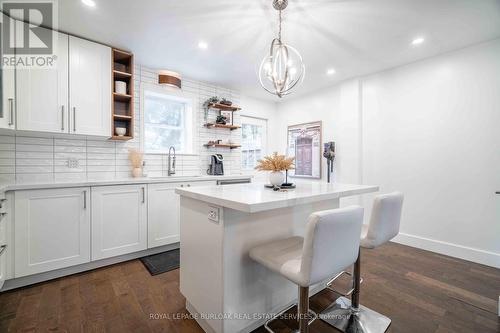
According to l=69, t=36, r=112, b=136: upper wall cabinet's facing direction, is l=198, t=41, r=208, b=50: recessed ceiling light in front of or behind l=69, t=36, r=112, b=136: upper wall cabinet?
in front

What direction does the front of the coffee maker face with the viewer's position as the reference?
facing the viewer and to the right of the viewer

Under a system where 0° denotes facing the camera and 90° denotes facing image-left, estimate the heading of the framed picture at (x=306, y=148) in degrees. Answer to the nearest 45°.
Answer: approximately 45°

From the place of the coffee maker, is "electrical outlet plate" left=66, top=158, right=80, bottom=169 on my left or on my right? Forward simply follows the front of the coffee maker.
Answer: on my right

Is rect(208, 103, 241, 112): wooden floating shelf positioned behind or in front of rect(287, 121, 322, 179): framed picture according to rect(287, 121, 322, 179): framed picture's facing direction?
in front

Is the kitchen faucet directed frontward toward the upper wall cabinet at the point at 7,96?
no

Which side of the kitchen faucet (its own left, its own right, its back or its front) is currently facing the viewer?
front

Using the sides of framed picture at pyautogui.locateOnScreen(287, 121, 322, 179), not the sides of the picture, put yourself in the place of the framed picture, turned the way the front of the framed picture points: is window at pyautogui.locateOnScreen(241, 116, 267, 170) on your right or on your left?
on your right

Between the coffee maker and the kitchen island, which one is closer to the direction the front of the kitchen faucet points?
the kitchen island

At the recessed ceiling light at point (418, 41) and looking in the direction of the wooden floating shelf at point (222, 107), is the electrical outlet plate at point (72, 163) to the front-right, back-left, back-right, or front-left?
front-left

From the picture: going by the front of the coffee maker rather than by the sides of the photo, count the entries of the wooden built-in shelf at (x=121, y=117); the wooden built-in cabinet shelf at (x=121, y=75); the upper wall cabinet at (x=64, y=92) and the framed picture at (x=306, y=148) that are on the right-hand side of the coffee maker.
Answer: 3

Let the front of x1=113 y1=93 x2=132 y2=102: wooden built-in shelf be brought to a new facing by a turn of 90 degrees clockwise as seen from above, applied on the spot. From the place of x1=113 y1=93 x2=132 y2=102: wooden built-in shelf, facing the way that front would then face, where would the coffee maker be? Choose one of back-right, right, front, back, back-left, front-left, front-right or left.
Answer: back

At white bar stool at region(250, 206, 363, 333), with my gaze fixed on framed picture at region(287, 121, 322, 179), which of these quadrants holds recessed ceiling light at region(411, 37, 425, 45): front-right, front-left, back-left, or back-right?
front-right

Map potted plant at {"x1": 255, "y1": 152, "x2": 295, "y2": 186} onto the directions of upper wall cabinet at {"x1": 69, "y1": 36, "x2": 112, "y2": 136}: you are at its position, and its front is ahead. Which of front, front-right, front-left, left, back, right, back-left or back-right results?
front

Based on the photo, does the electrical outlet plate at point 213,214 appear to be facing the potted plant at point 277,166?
no

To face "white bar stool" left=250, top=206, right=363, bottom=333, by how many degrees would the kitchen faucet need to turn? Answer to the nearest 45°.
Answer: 0° — it already faces it

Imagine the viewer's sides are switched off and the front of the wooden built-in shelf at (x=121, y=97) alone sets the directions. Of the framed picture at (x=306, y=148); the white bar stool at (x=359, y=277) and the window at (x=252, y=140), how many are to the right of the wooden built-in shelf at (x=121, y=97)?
0

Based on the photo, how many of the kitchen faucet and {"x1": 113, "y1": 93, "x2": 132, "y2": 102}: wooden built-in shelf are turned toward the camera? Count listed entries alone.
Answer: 2

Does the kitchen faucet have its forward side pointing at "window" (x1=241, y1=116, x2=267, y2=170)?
no
